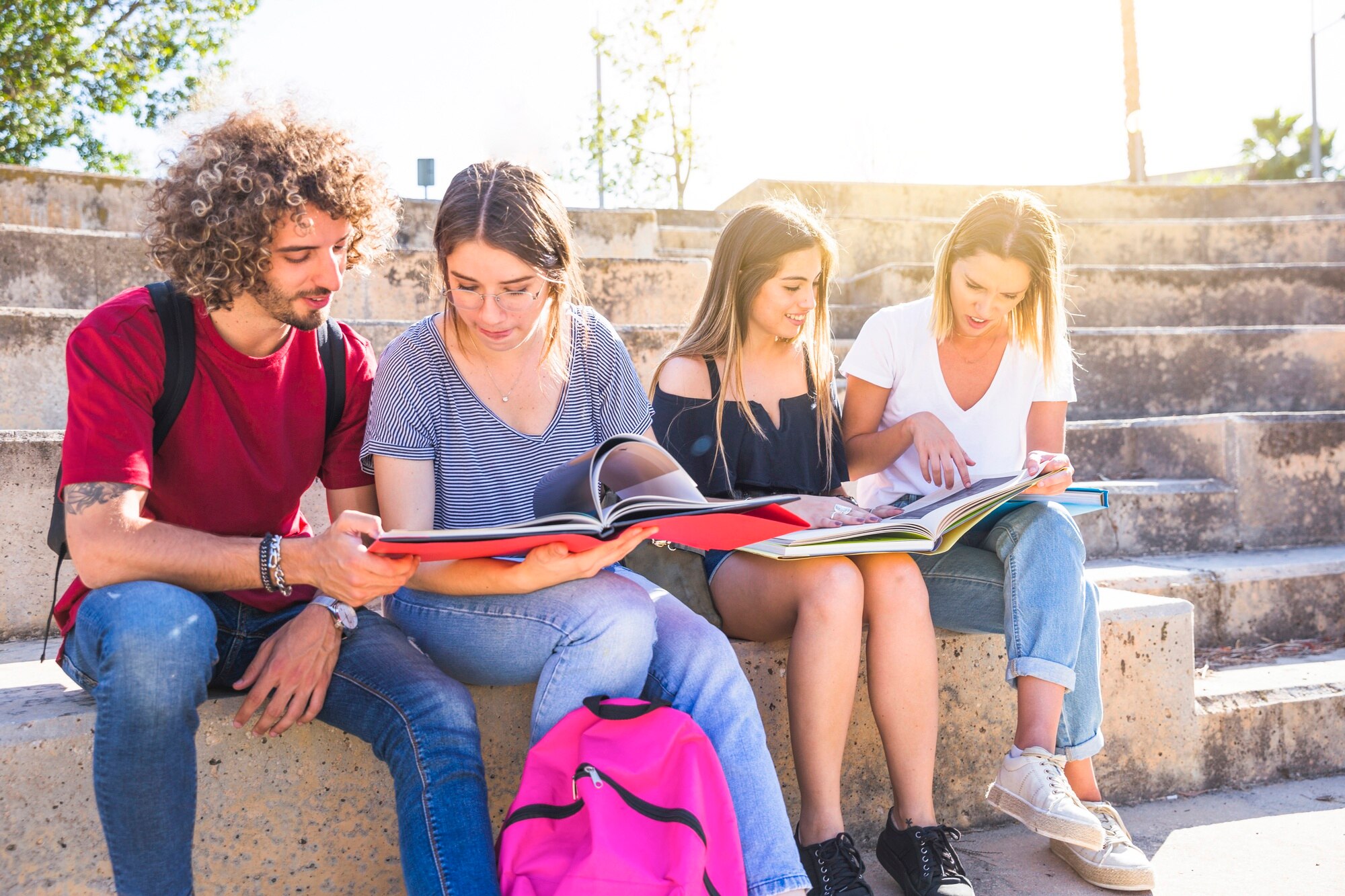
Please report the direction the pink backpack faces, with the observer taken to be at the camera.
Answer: facing the viewer

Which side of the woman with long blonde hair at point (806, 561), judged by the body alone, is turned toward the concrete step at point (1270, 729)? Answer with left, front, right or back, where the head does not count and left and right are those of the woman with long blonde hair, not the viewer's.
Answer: left

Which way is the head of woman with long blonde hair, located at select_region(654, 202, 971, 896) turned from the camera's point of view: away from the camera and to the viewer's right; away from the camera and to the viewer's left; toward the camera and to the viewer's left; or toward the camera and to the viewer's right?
toward the camera and to the viewer's right

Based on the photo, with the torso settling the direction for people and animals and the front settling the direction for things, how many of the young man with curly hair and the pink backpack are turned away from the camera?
0

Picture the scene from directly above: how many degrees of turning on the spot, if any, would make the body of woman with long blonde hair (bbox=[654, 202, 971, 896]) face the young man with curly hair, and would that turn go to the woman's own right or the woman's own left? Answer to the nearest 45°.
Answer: approximately 90° to the woman's own right

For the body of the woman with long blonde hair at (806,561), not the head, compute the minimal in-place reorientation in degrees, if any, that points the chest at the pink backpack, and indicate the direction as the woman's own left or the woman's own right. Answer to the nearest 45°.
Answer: approximately 45° to the woman's own right

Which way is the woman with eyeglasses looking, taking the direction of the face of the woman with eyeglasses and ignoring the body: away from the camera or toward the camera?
toward the camera

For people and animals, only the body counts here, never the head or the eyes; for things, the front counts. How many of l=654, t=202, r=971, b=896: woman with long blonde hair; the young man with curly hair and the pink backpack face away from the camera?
0

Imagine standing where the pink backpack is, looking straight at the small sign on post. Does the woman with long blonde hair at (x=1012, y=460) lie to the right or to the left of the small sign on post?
right

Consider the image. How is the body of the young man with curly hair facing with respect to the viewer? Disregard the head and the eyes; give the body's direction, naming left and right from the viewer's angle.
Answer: facing the viewer and to the right of the viewer

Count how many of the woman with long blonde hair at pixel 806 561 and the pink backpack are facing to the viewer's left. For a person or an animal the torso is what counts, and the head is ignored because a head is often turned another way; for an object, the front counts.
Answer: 0

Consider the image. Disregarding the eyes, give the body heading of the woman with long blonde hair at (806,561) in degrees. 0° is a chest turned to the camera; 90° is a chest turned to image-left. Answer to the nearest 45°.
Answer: approximately 315°

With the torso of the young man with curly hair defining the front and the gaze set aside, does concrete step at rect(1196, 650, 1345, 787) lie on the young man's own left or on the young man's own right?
on the young man's own left

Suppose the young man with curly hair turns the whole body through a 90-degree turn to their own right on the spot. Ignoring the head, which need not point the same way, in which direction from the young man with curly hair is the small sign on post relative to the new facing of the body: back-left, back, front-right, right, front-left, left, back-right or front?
back-right

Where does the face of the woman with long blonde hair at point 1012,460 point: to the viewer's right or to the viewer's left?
to the viewer's left

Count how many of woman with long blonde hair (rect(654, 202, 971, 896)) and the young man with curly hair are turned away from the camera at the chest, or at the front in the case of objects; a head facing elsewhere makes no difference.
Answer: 0
